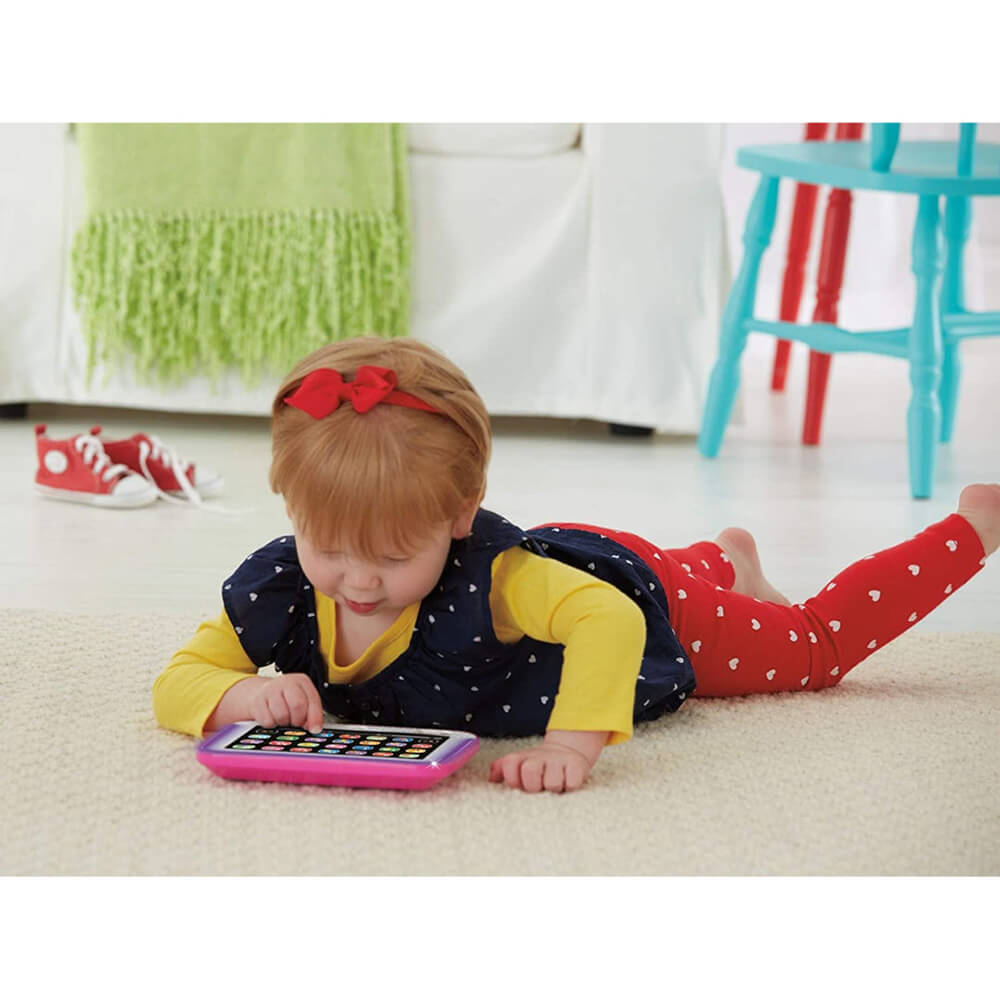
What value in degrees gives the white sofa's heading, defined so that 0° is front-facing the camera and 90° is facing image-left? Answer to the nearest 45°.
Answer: approximately 0°

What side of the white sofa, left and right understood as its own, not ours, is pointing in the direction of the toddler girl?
front

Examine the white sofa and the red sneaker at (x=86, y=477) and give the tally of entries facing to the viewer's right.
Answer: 1

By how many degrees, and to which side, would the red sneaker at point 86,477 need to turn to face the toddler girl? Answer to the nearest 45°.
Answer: approximately 90° to its right

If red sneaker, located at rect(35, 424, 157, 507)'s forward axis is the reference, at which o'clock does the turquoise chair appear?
The turquoise chair is roughly at 12 o'clock from the red sneaker.

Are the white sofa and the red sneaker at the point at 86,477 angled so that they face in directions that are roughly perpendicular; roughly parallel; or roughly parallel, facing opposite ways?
roughly perpendicular

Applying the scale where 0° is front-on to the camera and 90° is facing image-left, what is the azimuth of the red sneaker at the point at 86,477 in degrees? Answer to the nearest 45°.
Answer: approximately 270°

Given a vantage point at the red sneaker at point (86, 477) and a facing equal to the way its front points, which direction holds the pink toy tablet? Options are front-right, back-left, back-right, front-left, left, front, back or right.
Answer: right

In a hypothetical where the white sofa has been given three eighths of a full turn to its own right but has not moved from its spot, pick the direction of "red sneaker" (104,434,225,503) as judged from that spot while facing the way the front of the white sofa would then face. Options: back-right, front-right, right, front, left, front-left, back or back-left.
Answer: left
